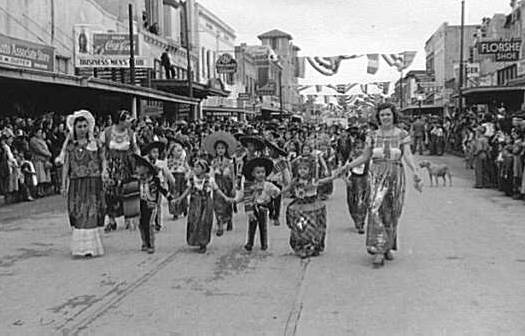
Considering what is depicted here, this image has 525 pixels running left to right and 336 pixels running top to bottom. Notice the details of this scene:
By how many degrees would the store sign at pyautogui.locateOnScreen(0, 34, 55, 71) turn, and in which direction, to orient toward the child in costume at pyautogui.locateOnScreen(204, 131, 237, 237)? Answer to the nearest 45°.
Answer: approximately 45° to its right

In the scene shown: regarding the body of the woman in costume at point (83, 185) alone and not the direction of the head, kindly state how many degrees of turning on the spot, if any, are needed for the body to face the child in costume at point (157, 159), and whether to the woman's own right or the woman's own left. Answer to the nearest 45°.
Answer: approximately 135° to the woman's own left

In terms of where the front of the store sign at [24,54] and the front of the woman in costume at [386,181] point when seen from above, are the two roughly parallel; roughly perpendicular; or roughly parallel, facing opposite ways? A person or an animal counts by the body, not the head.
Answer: roughly perpendicular

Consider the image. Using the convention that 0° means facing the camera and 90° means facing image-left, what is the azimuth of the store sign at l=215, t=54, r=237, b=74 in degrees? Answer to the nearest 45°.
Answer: approximately 0°

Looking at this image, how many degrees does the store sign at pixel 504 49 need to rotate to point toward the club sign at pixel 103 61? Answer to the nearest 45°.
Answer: approximately 45° to its right

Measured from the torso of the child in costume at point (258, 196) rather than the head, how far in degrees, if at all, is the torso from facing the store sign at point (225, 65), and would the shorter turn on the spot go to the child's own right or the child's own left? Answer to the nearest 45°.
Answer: approximately 180°

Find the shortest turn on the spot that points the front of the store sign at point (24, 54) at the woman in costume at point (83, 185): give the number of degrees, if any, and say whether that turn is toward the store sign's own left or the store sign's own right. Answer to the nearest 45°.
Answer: approximately 45° to the store sign's own right

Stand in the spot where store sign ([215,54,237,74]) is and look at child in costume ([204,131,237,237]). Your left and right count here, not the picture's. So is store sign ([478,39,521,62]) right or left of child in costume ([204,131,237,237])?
left
